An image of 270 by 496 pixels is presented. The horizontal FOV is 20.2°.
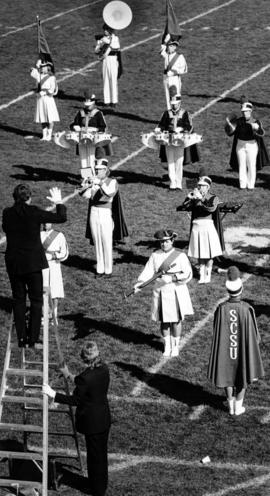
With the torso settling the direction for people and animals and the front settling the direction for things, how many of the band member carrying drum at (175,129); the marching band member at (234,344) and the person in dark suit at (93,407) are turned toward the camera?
1

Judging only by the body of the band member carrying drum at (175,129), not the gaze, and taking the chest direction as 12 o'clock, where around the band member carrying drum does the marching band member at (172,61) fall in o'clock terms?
The marching band member is roughly at 6 o'clock from the band member carrying drum.

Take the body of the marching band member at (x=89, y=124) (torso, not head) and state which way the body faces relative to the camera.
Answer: toward the camera

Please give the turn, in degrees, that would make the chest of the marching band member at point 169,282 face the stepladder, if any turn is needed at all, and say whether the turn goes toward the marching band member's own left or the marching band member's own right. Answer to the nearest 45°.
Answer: approximately 45° to the marching band member's own right

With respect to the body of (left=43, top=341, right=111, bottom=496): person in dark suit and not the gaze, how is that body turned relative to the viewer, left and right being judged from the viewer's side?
facing away from the viewer and to the left of the viewer

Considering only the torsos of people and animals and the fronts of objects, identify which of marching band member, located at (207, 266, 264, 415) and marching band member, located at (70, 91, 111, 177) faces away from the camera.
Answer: marching band member, located at (207, 266, 264, 415)

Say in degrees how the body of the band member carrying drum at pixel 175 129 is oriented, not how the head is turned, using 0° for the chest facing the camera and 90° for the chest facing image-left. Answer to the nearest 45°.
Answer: approximately 0°

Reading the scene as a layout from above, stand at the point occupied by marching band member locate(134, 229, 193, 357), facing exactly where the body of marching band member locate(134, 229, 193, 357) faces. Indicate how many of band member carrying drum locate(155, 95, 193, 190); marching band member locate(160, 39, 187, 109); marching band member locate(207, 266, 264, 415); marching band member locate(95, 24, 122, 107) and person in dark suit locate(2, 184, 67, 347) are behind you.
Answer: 3

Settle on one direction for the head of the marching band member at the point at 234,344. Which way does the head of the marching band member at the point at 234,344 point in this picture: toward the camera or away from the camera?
away from the camera

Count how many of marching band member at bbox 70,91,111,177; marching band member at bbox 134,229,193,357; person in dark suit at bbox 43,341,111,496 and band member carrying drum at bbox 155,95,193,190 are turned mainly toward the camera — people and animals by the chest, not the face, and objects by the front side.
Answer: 3

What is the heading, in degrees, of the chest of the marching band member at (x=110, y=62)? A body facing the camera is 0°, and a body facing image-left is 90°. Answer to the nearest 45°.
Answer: approximately 45°

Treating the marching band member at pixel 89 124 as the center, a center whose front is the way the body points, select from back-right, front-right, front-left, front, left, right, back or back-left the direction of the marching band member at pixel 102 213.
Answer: front

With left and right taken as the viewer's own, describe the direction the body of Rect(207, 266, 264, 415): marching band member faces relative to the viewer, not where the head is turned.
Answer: facing away from the viewer

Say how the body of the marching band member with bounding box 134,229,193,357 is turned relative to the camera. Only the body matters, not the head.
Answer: toward the camera

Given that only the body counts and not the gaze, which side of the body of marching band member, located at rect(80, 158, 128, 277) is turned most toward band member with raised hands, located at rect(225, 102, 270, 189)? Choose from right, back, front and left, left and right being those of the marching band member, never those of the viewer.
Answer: back

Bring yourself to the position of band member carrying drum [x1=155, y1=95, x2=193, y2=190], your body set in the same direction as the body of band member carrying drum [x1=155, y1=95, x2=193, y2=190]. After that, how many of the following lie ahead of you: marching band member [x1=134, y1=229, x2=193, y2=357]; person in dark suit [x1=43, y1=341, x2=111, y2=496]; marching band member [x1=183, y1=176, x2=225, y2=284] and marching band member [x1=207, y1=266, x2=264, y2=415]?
4
